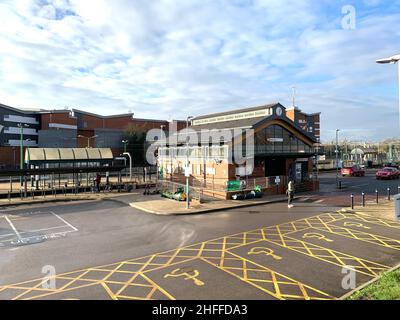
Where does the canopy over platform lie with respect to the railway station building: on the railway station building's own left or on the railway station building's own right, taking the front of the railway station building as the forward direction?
on the railway station building's own right

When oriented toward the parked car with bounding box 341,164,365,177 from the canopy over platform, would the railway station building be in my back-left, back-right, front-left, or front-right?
front-right

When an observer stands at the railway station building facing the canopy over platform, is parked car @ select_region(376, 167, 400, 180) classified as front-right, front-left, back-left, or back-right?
back-right

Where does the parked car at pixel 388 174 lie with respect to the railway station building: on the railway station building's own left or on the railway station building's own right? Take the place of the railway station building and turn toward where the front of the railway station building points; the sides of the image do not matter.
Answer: on the railway station building's own left

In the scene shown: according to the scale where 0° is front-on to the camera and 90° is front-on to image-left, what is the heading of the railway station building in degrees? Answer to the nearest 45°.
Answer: approximately 315°

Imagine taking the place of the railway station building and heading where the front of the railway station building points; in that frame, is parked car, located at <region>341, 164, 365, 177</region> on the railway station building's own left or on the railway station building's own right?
on the railway station building's own left

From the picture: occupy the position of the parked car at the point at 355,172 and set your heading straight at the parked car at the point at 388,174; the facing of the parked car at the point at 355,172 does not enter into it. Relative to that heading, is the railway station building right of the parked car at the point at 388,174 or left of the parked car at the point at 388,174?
right

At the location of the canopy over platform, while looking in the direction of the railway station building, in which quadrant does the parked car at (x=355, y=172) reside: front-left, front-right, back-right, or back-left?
front-left

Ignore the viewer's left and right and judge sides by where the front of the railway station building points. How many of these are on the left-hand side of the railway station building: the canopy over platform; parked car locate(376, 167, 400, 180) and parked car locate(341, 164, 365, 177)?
2

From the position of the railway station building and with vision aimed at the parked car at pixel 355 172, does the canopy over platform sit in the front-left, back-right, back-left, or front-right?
back-left

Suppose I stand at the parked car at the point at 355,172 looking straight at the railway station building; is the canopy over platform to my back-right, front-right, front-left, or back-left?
front-right
